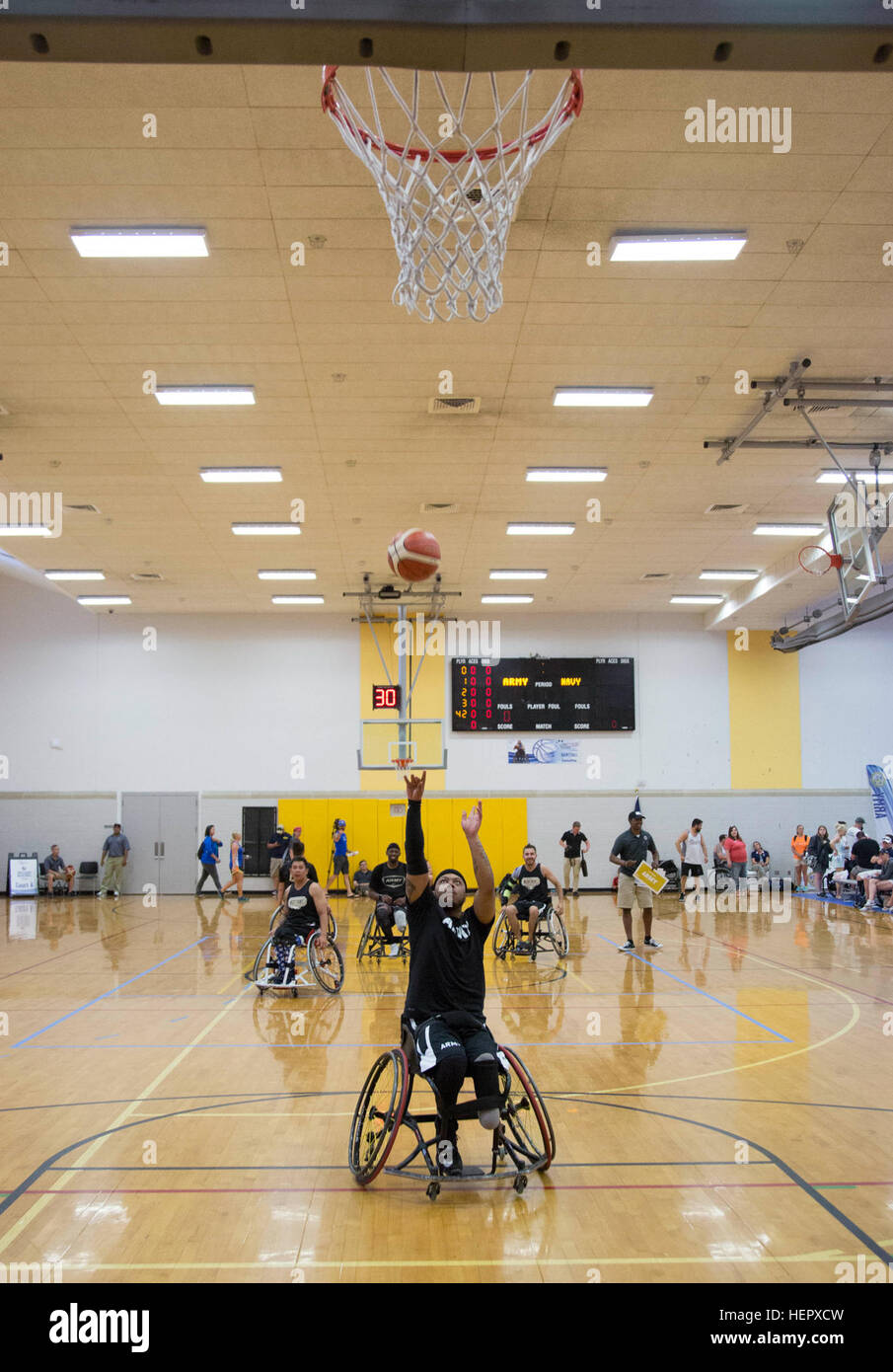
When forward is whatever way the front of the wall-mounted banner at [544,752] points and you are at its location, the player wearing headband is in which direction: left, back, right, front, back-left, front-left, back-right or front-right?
front

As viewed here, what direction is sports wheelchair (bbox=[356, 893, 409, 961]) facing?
toward the camera

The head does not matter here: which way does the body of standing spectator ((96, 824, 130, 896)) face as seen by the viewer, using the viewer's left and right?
facing the viewer

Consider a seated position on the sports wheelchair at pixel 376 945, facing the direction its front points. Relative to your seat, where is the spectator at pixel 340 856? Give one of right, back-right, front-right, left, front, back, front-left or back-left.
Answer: back

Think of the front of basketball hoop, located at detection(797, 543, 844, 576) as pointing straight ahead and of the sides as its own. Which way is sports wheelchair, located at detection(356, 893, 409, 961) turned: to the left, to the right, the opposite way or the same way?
to the left

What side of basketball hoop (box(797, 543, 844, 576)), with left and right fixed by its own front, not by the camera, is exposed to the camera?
left

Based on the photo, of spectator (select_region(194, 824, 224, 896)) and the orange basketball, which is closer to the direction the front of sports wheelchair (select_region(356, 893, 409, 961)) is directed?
the orange basketball

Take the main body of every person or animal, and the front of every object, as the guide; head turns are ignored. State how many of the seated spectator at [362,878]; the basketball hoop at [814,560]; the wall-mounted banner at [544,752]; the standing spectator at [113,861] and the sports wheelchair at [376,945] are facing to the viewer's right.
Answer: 0

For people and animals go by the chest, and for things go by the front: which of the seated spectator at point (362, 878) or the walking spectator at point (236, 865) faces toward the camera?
the seated spectator

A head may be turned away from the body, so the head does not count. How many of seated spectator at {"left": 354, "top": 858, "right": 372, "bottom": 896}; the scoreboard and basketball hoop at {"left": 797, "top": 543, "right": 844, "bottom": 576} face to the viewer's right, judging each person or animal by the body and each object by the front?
0

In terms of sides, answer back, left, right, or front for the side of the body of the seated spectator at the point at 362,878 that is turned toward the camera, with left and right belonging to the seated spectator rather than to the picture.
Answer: front
